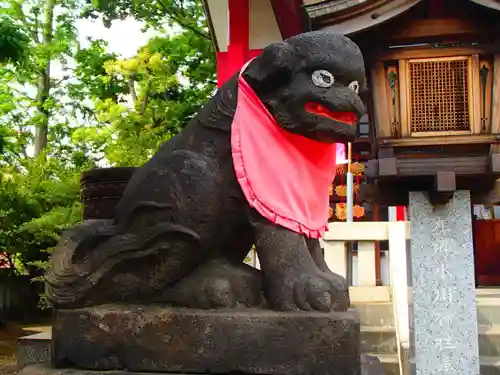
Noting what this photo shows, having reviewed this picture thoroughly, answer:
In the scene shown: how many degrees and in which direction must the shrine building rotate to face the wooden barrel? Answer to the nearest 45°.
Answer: approximately 45° to its right

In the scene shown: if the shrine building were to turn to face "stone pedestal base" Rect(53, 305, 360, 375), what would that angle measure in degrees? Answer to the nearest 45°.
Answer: approximately 45° to its right

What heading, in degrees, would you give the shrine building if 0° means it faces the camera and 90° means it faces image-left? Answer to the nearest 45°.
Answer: approximately 0°

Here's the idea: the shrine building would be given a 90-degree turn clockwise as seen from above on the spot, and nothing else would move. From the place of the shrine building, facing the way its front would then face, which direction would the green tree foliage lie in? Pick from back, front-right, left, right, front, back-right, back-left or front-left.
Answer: front-right
